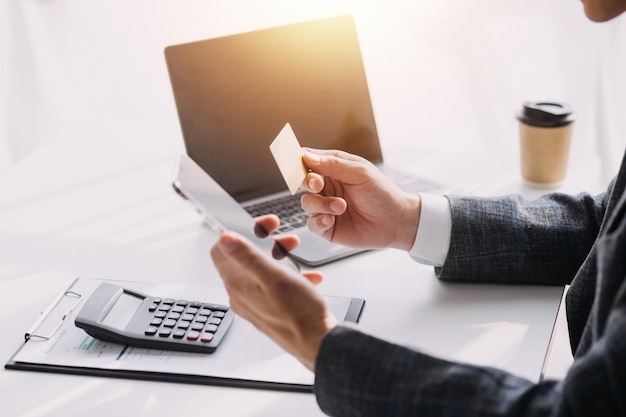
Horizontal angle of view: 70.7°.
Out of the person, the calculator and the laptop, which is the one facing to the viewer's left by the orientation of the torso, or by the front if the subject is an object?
the person

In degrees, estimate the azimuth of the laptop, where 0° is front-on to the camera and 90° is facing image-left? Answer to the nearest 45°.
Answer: approximately 315°

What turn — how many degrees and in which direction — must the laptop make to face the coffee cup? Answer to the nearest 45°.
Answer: approximately 45° to its left

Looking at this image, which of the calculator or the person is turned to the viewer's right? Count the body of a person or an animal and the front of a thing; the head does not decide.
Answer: the calculator

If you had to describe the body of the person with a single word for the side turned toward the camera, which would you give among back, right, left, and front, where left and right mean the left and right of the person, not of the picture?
left

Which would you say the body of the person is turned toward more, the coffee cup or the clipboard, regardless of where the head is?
the clipboard

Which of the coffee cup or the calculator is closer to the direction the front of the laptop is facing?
the coffee cup

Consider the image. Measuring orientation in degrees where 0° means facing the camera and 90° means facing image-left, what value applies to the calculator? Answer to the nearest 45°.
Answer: approximately 270°

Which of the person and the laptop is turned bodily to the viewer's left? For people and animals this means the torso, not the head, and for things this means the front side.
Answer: the person
